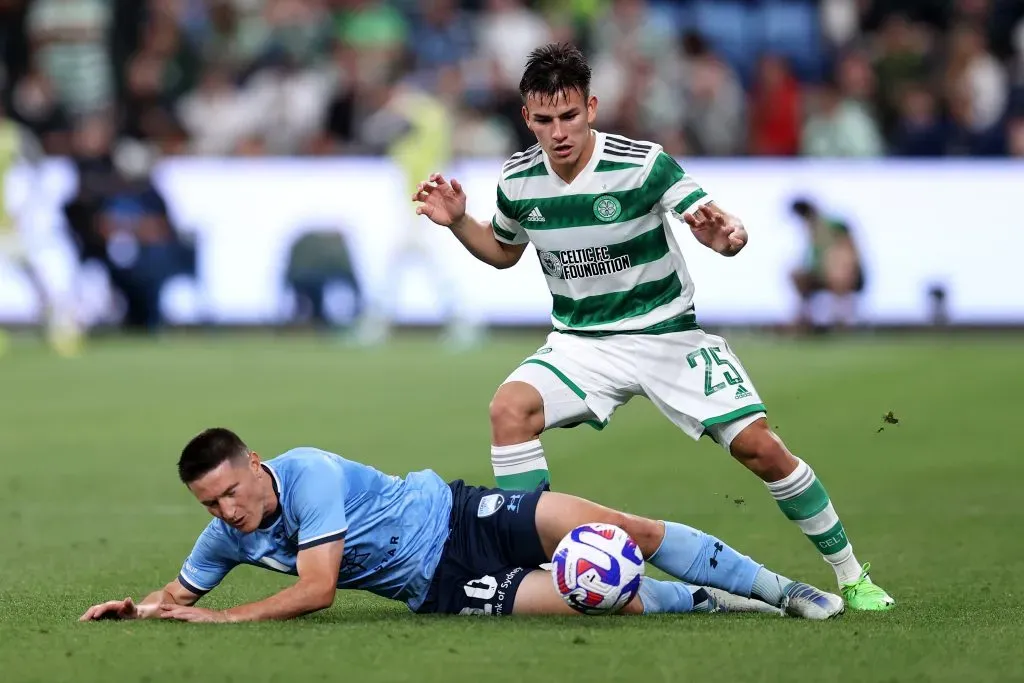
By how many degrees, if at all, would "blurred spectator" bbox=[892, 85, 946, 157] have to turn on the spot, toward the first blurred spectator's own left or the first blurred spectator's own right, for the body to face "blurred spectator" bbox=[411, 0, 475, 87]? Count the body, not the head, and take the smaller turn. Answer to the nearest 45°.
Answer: approximately 90° to the first blurred spectator's own right

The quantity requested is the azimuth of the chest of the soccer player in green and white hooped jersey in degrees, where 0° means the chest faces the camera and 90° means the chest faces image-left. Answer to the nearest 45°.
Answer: approximately 0°

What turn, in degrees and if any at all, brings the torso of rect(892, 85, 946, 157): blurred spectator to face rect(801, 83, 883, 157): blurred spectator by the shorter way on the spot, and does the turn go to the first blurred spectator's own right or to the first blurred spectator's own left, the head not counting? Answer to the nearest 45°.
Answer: approximately 90° to the first blurred spectator's own right

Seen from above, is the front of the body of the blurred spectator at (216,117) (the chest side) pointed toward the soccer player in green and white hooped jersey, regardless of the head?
yes

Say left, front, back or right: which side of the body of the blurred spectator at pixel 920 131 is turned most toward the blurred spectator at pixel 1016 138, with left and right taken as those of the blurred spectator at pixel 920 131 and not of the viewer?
left

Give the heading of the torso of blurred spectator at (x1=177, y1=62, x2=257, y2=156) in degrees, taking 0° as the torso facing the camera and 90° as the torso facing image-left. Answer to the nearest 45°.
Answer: approximately 0°

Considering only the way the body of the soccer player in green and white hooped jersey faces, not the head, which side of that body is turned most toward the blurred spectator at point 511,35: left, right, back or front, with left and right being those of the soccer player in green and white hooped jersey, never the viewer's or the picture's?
back

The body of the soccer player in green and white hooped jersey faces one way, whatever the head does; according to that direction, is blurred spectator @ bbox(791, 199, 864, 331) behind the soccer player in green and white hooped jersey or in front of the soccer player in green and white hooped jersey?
behind

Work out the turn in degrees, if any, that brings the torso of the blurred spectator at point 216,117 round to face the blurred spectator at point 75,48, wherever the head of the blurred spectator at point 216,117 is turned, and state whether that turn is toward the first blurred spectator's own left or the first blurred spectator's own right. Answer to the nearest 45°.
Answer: approximately 135° to the first blurred spectator's own right

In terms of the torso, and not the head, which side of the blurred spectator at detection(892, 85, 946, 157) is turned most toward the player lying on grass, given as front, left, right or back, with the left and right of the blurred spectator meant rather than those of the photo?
front

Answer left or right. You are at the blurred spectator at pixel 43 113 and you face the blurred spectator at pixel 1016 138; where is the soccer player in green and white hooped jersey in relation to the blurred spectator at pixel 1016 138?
right

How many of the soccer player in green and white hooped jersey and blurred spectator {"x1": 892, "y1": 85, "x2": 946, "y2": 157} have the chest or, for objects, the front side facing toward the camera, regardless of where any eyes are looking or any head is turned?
2

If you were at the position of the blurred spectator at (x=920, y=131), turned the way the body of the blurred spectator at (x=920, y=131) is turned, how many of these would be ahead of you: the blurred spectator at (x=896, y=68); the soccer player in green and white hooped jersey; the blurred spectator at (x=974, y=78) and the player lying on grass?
2
